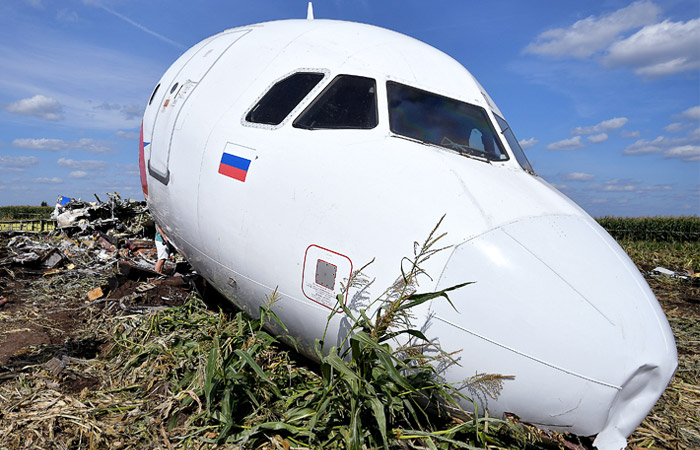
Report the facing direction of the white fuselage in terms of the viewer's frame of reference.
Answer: facing the viewer and to the right of the viewer
